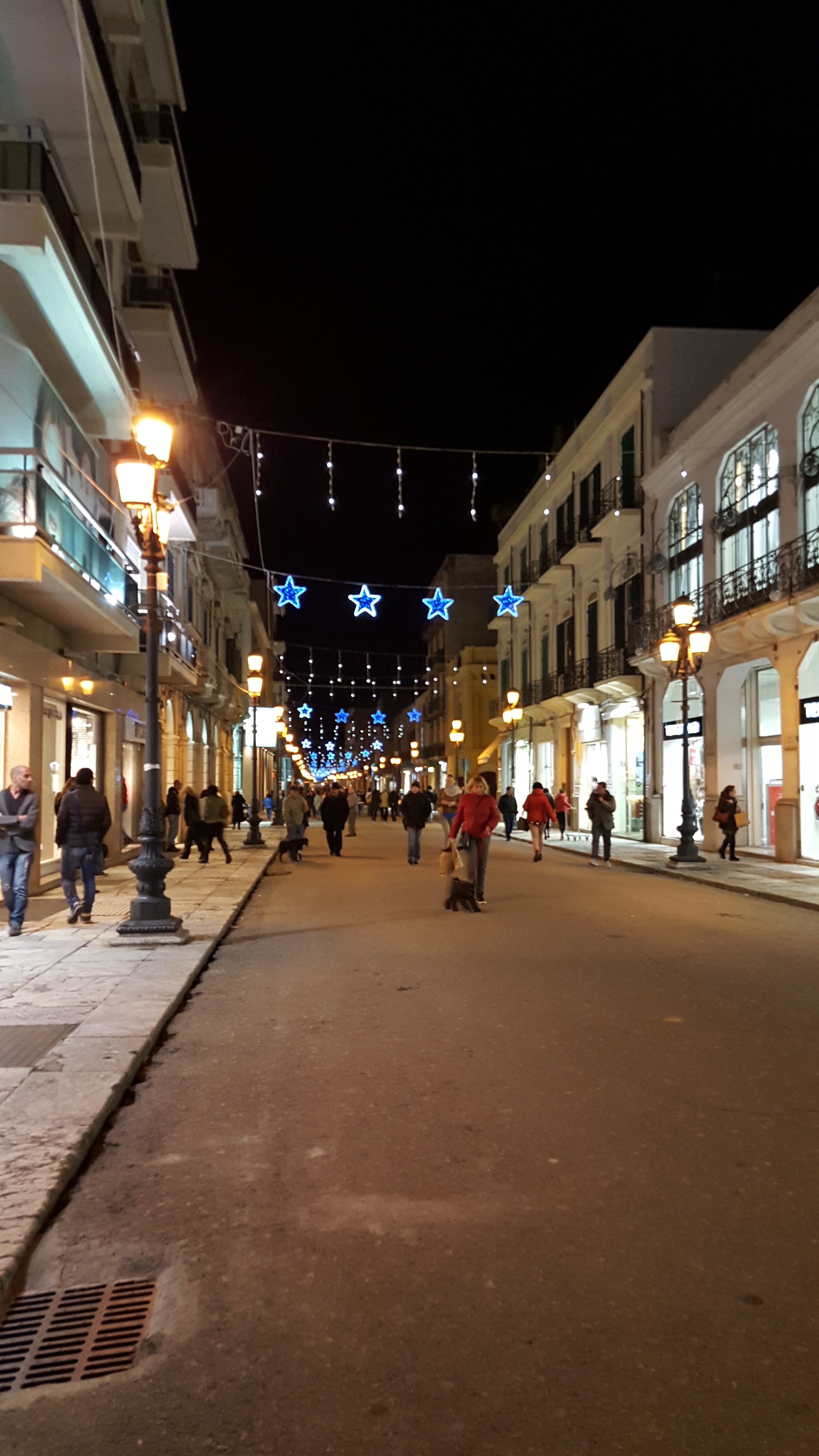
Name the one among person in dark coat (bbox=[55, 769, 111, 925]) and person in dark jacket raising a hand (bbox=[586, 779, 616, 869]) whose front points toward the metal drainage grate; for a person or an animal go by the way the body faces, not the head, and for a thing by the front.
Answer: the person in dark jacket raising a hand

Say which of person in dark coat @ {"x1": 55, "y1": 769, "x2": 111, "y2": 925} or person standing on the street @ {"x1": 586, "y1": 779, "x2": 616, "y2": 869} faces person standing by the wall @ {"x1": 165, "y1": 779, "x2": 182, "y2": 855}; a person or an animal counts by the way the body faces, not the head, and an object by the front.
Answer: the person in dark coat

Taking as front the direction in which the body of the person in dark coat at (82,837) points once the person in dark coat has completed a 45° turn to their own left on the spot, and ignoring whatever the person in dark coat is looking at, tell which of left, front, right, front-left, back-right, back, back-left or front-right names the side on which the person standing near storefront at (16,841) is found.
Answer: left

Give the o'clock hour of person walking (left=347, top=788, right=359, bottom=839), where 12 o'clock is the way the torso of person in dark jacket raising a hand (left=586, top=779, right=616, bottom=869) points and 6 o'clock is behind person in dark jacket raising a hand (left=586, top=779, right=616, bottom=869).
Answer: person walking (left=347, top=788, right=359, bottom=839) is roughly at 5 o'clock from person in dark jacket raising a hand (left=586, top=779, right=616, bottom=869).

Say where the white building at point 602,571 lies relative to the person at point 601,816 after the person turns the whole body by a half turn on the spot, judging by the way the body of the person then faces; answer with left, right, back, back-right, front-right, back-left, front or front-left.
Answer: front

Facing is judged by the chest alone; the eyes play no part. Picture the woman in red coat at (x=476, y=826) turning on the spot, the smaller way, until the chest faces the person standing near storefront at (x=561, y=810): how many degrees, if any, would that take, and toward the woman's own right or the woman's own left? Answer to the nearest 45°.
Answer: approximately 180°

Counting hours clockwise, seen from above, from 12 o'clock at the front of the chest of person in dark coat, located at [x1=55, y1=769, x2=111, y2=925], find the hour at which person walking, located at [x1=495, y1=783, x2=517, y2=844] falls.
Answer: The person walking is roughly at 1 o'clock from the person in dark coat.

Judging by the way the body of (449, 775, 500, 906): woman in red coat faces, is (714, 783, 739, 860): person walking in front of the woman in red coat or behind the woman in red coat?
behind

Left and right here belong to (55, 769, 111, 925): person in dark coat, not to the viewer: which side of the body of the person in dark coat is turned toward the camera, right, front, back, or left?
back

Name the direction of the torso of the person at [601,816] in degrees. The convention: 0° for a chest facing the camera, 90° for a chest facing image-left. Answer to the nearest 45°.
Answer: approximately 0°

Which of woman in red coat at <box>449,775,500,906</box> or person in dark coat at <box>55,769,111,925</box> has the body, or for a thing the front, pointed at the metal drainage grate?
the woman in red coat
